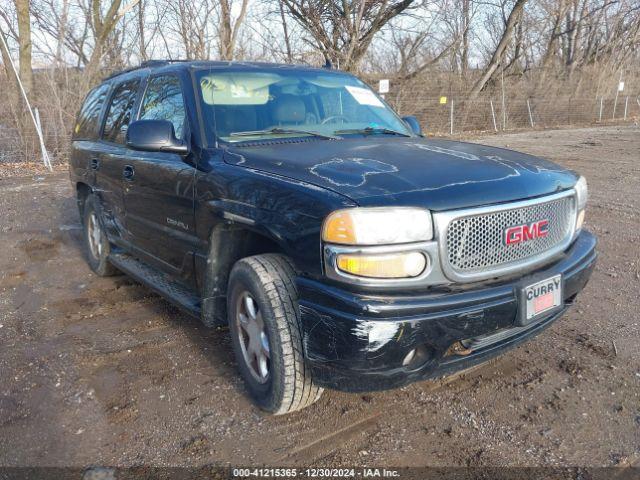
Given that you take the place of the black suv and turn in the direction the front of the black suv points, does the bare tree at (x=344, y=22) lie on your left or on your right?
on your left

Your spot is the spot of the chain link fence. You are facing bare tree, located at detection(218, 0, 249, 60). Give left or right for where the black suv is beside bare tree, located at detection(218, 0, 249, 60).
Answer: left

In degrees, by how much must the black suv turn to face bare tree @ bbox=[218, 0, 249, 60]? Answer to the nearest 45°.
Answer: approximately 135° to its left

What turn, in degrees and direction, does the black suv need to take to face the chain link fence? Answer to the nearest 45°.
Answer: approximately 135° to its left

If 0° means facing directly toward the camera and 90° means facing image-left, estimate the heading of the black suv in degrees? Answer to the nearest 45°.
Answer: approximately 315°
